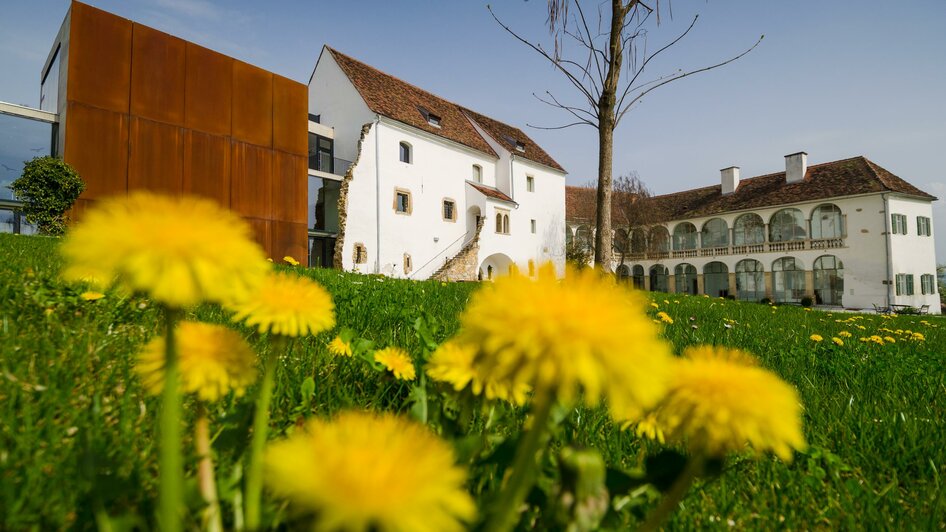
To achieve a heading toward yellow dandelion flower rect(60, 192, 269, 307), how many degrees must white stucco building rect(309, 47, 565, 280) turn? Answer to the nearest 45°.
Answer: approximately 45° to its right

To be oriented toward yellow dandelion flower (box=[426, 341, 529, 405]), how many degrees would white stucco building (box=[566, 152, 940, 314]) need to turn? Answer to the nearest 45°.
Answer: approximately 45° to its left

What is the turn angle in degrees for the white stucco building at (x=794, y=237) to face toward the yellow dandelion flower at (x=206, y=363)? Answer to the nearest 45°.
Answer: approximately 45° to its left

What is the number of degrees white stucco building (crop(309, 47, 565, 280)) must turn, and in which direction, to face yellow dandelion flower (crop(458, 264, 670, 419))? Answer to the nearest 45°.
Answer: approximately 45° to its right

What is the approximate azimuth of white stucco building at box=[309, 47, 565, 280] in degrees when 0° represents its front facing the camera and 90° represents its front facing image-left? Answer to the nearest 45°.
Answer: approximately 315°

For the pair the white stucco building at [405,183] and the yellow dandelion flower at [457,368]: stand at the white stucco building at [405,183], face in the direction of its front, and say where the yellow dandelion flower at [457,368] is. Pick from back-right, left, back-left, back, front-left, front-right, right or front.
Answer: front-right

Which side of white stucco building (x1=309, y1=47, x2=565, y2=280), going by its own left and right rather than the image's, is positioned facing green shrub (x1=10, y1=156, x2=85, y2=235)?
right

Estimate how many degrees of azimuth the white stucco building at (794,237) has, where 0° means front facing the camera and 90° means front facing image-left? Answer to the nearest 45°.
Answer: approximately 45°

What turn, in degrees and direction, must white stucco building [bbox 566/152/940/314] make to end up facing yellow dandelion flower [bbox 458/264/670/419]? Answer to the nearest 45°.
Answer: approximately 45° to its left
